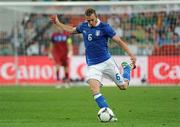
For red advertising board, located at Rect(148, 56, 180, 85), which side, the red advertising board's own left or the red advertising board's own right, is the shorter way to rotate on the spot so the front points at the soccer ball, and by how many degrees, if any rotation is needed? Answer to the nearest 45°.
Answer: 0° — it already faces it

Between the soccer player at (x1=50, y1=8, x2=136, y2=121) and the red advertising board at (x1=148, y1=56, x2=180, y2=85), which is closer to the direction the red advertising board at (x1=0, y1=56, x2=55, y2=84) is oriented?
the soccer player

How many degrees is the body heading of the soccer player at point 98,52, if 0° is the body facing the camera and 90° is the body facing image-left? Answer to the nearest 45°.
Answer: approximately 0°

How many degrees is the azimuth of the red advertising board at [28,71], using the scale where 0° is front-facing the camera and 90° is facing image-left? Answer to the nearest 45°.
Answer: approximately 0°

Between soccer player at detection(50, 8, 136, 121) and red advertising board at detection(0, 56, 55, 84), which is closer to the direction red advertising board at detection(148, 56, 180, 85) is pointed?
the soccer player

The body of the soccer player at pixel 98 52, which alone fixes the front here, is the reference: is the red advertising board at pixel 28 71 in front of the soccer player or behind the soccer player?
behind

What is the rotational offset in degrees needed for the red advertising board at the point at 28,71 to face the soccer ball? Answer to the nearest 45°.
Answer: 0° — it already faces it

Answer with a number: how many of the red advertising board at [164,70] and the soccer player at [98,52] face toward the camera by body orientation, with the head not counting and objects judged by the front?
2

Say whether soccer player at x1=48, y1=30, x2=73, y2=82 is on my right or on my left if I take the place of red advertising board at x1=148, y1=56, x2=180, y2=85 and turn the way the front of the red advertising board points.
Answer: on my right
